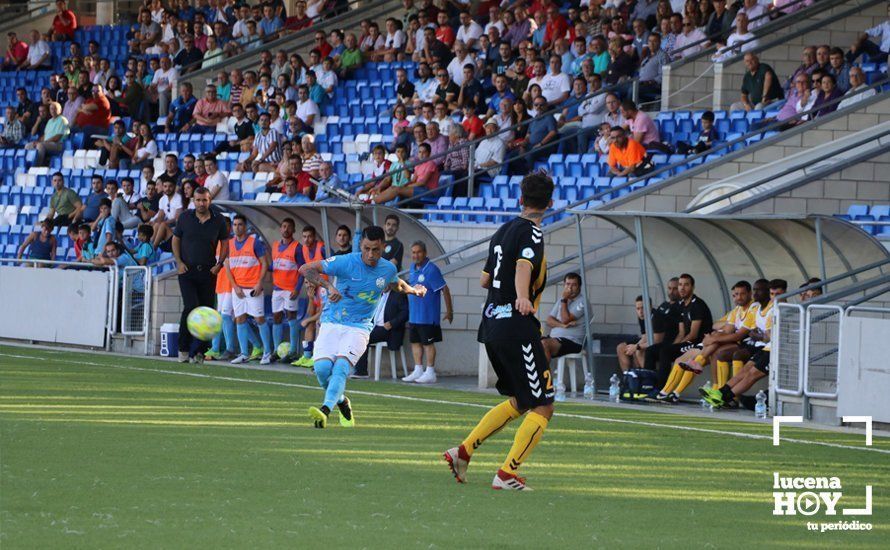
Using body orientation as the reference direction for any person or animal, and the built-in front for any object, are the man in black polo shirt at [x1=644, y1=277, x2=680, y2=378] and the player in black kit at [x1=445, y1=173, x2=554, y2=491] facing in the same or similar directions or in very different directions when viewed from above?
very different directions

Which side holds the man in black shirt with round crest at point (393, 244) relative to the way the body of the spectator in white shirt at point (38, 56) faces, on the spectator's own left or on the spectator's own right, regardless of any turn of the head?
on the spectator's own left

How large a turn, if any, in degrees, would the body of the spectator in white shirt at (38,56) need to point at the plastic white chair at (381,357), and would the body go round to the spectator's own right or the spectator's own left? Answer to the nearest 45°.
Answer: approximately 45° to the spectator's own left

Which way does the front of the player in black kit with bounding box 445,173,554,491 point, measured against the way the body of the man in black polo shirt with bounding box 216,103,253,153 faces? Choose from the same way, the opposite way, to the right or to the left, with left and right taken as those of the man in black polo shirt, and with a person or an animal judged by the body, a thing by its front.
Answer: the opposite way

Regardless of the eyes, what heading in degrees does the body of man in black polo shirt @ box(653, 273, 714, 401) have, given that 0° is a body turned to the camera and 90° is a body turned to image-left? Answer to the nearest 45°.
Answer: approximately 45°

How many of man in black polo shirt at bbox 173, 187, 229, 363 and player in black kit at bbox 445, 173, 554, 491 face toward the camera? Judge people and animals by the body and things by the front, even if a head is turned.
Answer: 1
